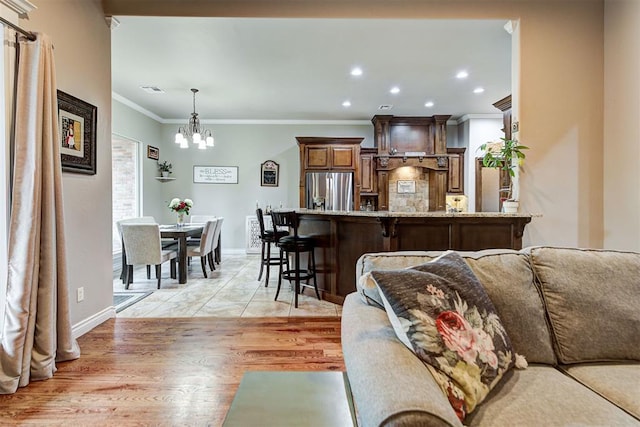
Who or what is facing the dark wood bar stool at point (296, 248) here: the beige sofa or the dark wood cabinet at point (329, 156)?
the dark wood cabinet

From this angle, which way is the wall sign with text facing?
toward the camera

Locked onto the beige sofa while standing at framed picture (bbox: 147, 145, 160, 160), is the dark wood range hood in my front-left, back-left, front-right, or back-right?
front-left

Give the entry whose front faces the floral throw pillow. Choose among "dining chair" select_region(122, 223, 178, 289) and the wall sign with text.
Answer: the wall sign with text

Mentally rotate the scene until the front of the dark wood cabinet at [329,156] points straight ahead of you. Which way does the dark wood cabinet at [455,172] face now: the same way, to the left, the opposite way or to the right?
the same way

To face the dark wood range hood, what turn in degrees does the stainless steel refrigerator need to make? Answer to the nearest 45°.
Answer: approximately 90° to its left

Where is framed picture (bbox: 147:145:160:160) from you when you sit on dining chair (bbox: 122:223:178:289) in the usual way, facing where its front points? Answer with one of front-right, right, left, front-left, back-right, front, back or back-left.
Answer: front-left

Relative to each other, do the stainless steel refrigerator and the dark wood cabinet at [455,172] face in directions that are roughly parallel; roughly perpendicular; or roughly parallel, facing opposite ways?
roughly parallel

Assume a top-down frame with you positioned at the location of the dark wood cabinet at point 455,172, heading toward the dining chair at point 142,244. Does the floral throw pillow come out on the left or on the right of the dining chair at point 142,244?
left

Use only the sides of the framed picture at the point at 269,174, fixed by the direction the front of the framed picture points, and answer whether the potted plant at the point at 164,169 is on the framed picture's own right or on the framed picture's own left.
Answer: on the framed picture's own right

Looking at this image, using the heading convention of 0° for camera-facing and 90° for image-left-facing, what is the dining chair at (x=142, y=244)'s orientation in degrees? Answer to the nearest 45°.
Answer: approximately 225°

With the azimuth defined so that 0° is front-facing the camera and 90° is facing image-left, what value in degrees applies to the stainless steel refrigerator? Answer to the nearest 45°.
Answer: approximately 0°

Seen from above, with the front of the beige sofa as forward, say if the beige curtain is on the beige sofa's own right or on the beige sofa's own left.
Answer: on the beige sofa's own right

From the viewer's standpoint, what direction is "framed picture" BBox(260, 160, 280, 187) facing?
toward the camera

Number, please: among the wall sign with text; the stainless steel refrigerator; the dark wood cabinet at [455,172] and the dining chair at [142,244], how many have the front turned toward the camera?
3

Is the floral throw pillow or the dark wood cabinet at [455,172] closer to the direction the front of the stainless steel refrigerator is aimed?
the floral throw pillow
